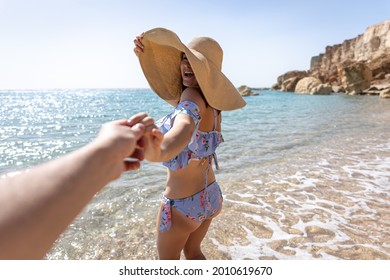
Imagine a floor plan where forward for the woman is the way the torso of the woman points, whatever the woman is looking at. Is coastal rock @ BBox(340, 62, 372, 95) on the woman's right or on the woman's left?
on the woman's right

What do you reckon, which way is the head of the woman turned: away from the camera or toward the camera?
toward the camera
